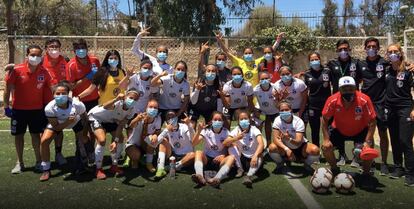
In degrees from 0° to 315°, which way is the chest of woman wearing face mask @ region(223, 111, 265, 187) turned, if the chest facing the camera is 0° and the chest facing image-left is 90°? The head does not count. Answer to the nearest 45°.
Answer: approximately 0°

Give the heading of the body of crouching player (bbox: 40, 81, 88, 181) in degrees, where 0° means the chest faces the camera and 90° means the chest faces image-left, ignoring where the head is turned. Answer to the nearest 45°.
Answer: approximately 0°

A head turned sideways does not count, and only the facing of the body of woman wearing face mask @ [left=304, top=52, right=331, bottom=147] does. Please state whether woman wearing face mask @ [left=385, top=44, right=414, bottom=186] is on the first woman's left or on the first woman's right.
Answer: on the first woman's left

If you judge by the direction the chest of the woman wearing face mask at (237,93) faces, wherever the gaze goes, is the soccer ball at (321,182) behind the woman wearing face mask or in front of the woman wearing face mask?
in front

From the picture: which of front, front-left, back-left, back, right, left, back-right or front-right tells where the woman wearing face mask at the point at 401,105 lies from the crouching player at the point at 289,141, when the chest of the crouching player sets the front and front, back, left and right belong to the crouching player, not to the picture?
left

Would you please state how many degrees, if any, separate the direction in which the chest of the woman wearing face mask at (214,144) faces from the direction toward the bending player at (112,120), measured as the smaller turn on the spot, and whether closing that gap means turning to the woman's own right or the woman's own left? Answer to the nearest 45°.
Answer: approximately 90° to the woman's own right

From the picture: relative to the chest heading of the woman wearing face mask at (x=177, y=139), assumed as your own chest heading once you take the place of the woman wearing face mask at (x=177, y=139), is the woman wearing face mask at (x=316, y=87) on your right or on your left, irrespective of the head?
on your left

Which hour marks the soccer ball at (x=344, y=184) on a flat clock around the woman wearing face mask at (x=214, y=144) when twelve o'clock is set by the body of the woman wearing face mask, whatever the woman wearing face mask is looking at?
The soccer ball is roughly at 10 o'clock from the woman wearing face mask.
